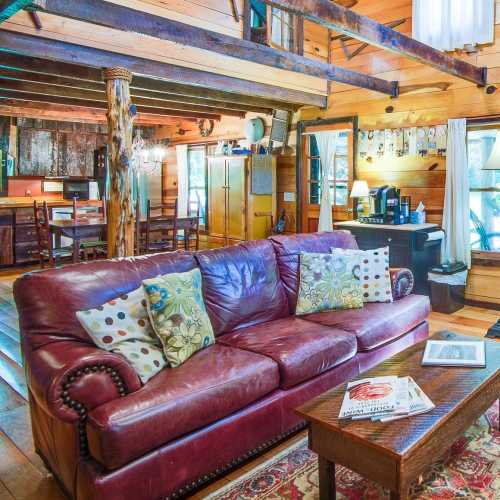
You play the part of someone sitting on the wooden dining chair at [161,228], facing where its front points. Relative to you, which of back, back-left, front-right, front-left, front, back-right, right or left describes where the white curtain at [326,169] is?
right

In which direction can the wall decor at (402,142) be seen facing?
toward the camera

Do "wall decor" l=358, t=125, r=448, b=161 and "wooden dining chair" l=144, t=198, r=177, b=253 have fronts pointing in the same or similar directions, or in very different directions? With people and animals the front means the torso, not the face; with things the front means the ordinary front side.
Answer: very different directions

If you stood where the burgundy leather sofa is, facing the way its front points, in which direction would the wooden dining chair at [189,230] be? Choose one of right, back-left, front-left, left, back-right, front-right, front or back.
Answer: back-left

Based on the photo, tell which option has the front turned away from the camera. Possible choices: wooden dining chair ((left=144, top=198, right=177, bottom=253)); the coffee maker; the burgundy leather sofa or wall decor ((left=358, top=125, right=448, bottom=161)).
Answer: the wooden dining chair

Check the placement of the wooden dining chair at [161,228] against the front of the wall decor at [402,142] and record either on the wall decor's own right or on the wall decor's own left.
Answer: on the wall decor's own right

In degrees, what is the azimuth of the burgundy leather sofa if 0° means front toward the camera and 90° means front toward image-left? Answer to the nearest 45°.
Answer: approximately 315°

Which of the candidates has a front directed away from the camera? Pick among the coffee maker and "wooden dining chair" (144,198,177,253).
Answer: the wooden dining chair

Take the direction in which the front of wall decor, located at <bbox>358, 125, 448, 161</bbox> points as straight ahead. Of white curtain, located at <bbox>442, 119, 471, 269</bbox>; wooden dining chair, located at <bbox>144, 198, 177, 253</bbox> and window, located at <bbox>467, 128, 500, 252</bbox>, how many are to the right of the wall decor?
1

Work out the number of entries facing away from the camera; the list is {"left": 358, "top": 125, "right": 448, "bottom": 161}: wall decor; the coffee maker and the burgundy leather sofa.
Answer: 0

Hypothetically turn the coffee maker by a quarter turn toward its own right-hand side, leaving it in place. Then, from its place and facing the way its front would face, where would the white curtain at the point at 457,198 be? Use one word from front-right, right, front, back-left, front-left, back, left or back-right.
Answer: back-right

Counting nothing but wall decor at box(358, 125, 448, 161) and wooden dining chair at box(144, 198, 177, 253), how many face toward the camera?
1

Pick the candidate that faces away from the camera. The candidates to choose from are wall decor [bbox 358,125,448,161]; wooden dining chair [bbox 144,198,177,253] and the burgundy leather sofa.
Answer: the wooden dining chair

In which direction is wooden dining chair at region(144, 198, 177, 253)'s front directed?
away from the camera
